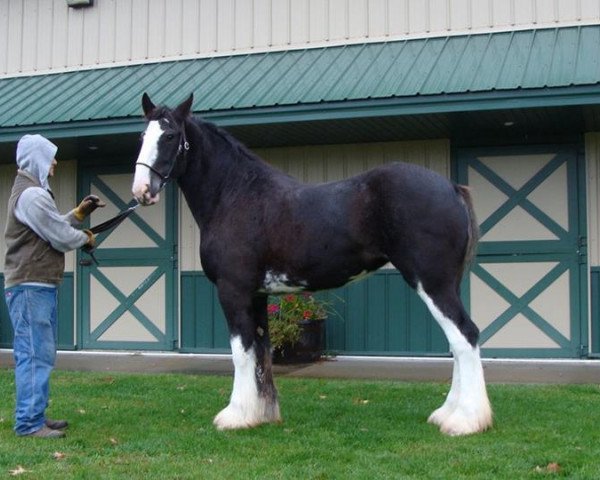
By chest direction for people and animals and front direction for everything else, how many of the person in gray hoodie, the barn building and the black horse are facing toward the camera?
1

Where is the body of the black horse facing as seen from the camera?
to the viewer's left

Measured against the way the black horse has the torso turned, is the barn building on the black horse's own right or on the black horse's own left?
on the black horse's own right

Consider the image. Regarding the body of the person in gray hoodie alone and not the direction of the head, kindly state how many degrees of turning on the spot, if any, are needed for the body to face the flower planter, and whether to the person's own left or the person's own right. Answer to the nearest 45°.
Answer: approximately 45° to the person's own left

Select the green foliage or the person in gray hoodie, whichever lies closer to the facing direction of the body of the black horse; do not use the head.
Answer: the person in gray hoodie

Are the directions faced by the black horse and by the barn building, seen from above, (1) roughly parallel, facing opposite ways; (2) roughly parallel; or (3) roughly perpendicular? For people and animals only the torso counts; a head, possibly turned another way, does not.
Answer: roughly perpendicular

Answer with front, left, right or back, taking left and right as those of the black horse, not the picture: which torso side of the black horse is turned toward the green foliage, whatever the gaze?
right

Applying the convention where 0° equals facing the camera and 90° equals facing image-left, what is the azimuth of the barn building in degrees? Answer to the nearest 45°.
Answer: approximately 0°

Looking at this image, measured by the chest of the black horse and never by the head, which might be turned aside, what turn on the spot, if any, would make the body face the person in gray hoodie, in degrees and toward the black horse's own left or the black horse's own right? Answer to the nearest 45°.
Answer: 0° — it already faces them

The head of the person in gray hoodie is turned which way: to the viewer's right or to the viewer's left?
to the viewer's right

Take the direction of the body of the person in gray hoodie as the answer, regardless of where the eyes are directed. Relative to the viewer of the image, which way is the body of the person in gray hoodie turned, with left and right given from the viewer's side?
facing to the right of the viewer
